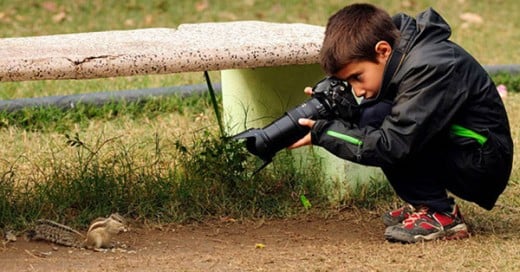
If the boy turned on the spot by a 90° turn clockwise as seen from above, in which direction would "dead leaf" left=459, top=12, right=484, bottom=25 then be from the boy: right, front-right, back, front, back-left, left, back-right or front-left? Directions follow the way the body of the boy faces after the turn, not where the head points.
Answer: front

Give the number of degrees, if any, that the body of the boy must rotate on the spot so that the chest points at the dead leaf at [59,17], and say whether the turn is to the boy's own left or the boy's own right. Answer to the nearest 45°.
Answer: approximately 45° to the boy's own right

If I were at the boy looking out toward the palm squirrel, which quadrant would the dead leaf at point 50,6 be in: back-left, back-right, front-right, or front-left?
front-right

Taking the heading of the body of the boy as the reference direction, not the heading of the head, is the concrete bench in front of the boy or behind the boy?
in front

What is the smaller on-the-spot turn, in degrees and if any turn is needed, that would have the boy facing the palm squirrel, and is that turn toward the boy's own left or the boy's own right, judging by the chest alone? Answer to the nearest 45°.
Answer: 0° — they already face it

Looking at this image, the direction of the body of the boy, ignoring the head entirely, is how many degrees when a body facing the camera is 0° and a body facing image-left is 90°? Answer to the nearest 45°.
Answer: approximately 90°

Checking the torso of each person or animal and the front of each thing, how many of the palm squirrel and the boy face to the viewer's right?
1

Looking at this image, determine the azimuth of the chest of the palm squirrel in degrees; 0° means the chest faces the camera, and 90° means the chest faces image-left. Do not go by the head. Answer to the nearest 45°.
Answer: approximately 270°

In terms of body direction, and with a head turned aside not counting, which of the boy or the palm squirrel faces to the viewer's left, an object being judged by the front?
the boy

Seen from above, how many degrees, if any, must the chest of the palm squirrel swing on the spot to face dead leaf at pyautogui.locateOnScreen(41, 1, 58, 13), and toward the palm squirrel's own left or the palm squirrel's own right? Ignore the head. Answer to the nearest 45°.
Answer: approximately 90° to the palm squirrel's own left
